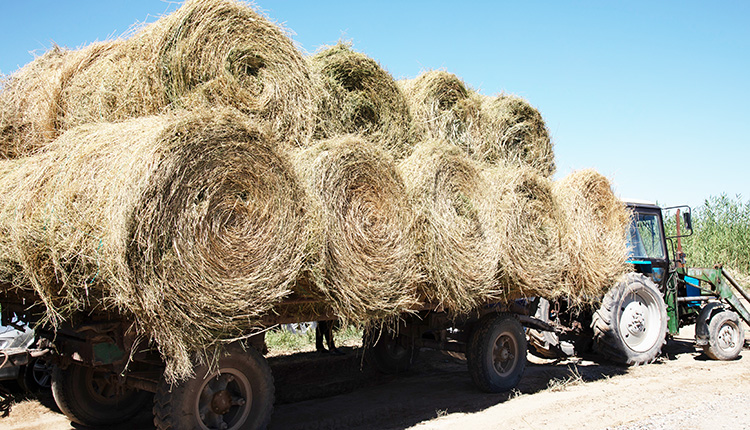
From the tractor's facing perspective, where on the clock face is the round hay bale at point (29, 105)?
The round hay bale is roughly at 6 o'clock from the tractor.

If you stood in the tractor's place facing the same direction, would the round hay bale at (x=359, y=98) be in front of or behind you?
behind

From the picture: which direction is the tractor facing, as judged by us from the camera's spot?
facing away from the viewer and to the right of the viewer

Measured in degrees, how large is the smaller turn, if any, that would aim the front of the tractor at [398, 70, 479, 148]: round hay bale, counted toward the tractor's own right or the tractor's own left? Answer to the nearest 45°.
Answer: approximately 180°

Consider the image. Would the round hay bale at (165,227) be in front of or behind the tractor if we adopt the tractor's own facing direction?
behind

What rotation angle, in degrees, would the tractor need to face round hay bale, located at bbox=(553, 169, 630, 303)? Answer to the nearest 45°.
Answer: approximately 135° to its right

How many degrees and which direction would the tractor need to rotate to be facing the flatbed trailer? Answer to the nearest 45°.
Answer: approximately 180°

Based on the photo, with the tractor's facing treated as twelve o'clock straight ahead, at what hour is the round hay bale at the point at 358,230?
The round hay bale is roughly at 5 o'clock from the tractor.
